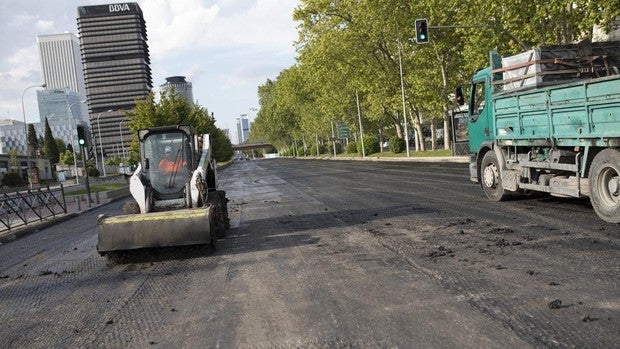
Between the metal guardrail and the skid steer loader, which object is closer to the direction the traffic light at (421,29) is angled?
the skid steer loader

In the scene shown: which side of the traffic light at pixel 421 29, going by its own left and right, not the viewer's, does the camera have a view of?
front

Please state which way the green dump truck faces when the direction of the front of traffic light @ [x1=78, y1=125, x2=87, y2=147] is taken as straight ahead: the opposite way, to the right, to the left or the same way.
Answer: the opposite way

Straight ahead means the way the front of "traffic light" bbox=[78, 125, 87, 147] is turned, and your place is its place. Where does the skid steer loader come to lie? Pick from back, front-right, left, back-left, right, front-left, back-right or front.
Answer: front

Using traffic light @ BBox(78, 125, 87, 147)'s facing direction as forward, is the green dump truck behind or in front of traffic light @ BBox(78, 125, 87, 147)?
in front

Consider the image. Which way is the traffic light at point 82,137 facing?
toward the camera

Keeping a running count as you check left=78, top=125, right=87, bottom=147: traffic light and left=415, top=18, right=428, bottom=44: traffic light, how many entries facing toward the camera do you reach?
2

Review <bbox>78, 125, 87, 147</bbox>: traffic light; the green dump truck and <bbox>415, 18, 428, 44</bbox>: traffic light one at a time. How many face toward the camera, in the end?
2

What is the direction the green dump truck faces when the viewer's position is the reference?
facing away from the viewer and to the left of the viewer

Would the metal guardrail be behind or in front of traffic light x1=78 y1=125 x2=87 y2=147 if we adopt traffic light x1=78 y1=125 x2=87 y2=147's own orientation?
in front

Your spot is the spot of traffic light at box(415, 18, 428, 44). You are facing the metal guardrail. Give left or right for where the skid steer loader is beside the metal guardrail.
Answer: left

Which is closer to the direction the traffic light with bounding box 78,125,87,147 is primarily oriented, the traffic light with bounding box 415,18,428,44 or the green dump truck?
the green dump truck

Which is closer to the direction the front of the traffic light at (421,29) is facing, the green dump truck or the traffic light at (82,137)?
the green dump truck

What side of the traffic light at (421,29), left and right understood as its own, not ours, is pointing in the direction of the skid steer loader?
front

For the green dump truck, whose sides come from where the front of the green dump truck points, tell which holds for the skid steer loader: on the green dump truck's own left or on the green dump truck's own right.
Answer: on the green dump truck's own left

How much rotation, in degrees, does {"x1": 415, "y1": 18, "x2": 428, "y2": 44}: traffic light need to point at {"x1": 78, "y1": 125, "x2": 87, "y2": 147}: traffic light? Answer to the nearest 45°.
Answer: approximately 45° to its right

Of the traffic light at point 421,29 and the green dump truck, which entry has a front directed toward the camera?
the traffic light
